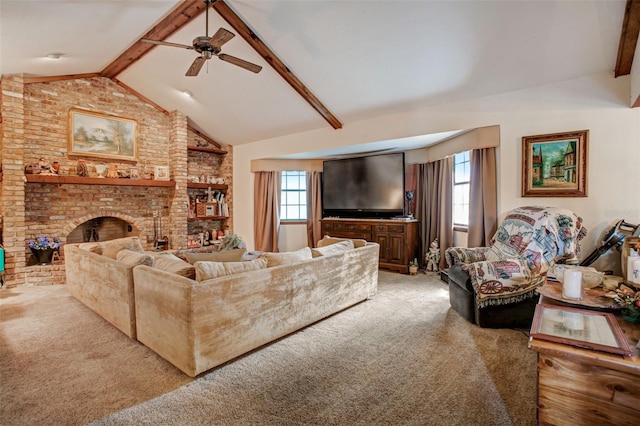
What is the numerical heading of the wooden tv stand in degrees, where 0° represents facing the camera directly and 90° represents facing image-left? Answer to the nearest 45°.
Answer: approximately 45°

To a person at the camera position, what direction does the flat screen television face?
facing the viewer and to the left of the viewer

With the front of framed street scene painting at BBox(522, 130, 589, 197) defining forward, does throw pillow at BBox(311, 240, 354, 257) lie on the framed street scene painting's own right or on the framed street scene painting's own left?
on the framed street scene painting's own right

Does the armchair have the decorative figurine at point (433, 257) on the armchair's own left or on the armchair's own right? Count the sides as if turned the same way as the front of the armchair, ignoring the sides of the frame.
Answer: on the armchair's own right

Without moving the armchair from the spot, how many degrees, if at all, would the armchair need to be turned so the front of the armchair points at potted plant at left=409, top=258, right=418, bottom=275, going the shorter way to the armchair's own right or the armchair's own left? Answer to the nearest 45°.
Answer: approximately 90° to the armchair's own right

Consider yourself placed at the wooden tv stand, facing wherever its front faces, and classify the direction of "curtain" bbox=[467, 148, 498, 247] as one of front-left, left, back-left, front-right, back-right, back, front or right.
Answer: left

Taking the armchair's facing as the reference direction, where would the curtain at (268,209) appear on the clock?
The curtain is roughly at 2 o'clock from the armchair.

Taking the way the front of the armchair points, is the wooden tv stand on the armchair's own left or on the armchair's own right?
on the armchair's own right

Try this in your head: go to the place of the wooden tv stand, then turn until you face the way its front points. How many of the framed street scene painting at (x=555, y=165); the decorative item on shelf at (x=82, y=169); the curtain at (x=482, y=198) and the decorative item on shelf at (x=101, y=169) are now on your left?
2

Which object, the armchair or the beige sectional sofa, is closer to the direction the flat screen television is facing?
the beige sectional sofa

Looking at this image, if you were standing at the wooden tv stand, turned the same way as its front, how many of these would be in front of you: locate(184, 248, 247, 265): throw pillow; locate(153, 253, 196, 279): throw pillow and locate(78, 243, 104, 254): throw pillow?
3

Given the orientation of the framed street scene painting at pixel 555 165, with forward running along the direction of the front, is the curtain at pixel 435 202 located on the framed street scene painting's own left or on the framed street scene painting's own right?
on the framed street scene painting's own right

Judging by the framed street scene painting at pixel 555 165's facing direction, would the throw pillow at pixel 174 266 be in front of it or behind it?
in front

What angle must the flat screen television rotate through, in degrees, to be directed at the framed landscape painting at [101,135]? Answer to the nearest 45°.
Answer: approximately 45° to its right

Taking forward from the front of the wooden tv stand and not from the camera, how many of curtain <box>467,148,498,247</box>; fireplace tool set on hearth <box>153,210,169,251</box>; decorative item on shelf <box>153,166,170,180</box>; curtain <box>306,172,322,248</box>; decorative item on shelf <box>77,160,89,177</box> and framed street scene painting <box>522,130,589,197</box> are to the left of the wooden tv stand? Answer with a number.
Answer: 2

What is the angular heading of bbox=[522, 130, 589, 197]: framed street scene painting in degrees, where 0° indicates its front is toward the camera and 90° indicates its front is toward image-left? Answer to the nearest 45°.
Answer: approximately 0°

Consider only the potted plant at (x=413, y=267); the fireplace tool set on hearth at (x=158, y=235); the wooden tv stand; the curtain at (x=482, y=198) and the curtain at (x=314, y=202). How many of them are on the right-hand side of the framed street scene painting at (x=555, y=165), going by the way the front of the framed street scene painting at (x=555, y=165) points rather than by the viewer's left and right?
5
